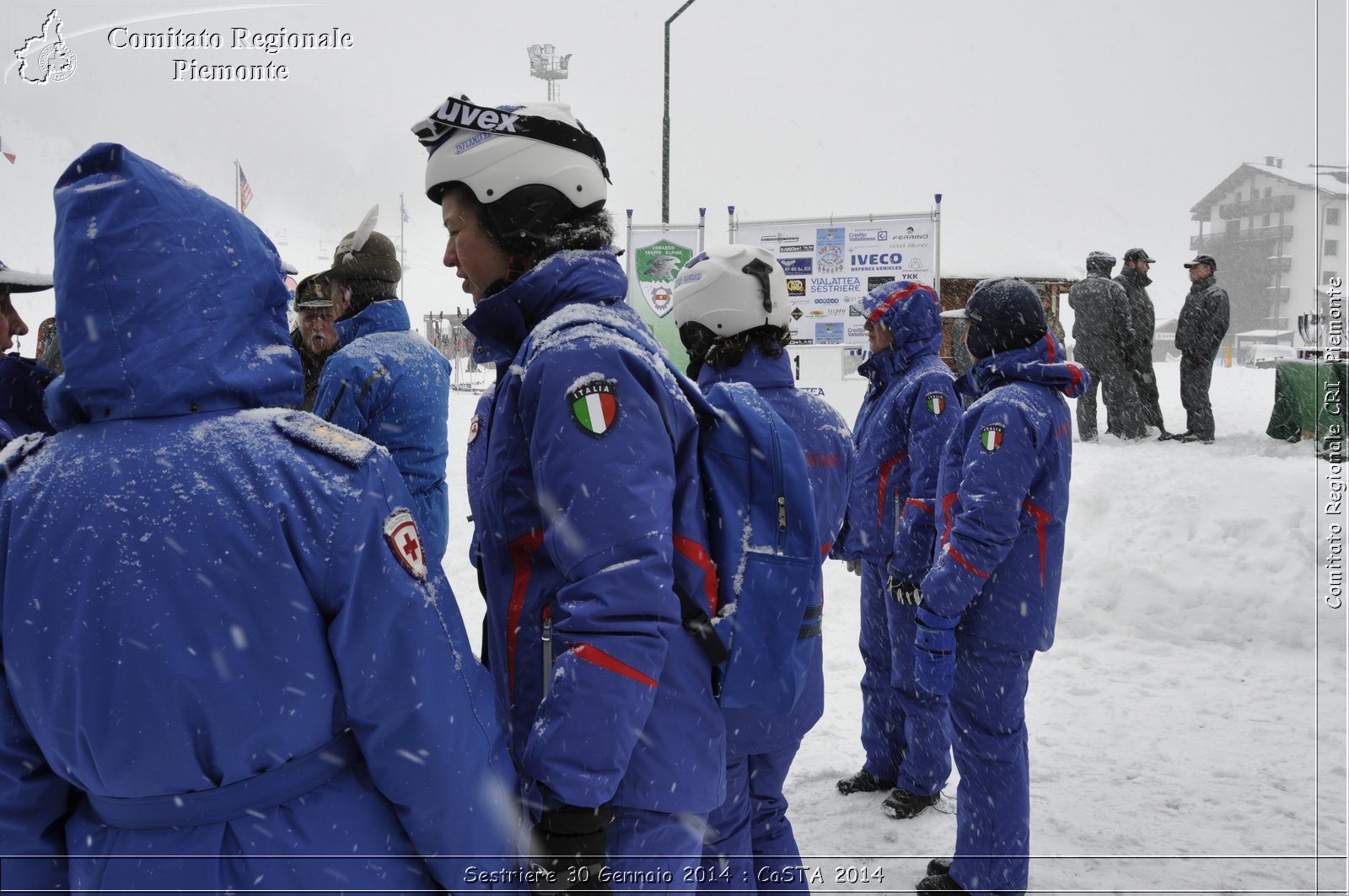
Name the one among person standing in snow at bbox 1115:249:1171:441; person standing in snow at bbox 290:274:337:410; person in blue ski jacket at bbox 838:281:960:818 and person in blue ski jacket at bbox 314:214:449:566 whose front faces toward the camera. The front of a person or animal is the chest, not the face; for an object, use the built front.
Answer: person standing in snow at bbox 290:274:337:410

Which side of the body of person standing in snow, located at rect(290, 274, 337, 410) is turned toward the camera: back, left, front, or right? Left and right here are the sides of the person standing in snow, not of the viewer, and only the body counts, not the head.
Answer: front

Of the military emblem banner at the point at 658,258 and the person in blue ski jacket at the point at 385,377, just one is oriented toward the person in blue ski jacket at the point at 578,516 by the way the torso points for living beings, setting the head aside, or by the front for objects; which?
the military emblem banner

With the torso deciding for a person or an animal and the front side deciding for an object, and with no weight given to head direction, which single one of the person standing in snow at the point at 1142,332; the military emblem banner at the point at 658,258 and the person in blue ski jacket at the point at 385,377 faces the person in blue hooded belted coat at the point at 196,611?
the military emblem banner

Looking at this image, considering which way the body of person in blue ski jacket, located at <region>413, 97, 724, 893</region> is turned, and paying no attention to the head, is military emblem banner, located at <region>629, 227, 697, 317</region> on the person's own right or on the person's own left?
on the person's own right

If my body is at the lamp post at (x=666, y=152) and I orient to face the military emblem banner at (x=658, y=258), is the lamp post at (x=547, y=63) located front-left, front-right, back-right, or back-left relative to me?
back-right

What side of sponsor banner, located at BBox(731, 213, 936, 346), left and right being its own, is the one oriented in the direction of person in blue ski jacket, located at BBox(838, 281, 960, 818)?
front

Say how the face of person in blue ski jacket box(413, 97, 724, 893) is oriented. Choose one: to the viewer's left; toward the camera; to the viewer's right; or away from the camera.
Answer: to the viewer's left

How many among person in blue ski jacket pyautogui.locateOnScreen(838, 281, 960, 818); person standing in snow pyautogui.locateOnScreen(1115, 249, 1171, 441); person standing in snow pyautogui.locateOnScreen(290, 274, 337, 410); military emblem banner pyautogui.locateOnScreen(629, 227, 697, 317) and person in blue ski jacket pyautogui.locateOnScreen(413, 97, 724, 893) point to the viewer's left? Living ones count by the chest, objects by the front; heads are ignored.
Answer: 2

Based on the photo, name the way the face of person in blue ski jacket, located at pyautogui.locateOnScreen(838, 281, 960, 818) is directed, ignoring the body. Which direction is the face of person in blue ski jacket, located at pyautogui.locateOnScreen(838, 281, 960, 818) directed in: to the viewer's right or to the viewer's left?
to the viewer's left

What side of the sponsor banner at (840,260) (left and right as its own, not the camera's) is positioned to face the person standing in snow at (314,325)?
front

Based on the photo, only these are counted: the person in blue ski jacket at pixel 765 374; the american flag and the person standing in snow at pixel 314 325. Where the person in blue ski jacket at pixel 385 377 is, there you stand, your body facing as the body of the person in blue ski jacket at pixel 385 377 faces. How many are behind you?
1
